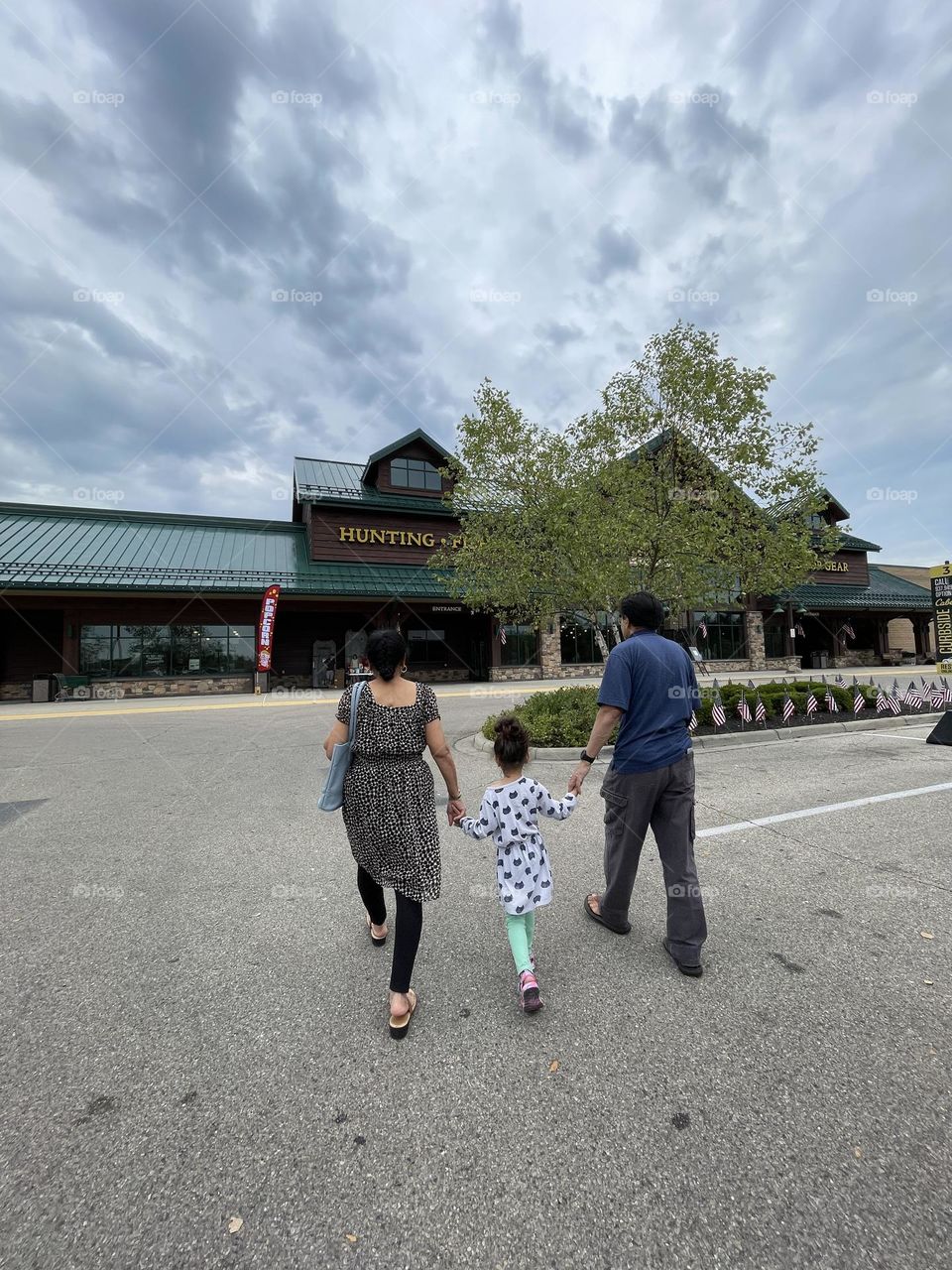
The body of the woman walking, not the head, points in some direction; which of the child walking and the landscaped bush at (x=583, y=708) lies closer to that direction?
the landscaped bush

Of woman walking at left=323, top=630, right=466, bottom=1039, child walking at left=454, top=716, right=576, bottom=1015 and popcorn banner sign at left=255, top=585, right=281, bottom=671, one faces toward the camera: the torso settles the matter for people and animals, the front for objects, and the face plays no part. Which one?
the popcorn banner sign

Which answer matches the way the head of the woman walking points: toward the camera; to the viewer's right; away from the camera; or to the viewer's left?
away from the camera

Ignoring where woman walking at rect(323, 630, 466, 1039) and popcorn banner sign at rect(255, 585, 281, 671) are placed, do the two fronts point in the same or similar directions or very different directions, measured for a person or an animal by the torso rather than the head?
very different directions

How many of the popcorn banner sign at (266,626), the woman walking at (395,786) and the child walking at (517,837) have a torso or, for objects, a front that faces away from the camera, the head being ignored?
2

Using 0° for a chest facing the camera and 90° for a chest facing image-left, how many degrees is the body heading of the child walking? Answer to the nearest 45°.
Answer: approximately 180°

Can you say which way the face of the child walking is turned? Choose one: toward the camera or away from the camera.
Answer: away from the camera

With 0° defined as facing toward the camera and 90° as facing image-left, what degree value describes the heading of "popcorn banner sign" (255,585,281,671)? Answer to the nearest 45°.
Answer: approximately 0°

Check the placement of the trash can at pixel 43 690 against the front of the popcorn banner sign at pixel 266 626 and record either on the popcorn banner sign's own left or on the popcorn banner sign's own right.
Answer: on the popcorn banner sign's own right

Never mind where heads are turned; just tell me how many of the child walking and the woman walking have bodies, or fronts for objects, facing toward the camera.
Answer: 0

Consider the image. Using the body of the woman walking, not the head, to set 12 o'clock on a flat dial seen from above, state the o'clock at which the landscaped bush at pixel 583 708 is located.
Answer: The landscaped bush is roughly at 1 o'clock from the woman walking.

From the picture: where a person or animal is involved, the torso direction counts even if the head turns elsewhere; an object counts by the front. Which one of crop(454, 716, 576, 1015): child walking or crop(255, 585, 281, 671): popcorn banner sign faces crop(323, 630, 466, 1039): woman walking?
the popcorn banner sign

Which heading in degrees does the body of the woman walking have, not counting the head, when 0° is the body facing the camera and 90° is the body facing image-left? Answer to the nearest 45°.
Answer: approximately 180°
